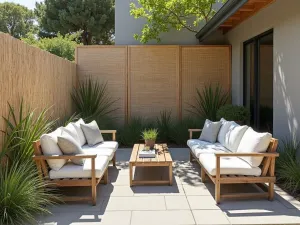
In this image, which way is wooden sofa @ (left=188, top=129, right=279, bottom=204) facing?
to the viewer's left

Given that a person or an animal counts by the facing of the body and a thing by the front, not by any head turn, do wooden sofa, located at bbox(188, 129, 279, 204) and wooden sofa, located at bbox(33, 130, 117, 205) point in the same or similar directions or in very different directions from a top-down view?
very different directions

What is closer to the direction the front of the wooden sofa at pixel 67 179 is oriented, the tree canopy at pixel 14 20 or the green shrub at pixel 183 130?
the green shrub

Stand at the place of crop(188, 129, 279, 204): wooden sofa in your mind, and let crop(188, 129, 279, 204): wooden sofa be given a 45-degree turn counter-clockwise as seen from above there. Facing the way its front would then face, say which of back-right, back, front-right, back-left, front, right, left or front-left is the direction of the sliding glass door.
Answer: back-right

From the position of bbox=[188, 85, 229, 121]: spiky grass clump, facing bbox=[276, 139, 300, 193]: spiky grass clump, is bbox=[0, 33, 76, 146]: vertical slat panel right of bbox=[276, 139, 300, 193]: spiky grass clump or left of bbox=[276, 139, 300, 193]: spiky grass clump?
right

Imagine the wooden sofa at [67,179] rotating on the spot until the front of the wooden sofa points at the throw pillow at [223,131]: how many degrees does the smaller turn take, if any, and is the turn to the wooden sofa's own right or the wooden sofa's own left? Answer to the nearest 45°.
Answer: approximately 45° to the wooden sofa's own left

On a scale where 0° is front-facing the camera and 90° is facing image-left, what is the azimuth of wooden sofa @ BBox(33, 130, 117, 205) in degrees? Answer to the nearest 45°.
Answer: approximately 270°

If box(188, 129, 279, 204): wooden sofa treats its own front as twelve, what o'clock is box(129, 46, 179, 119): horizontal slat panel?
The horizontal slat panel is roughly at 2 o'clock from the wooden sofa.

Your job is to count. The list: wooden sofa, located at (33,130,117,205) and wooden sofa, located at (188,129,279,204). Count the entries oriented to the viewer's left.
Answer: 1

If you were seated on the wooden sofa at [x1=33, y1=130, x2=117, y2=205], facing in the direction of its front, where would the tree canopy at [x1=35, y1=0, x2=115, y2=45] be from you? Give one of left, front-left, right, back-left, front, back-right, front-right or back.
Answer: left

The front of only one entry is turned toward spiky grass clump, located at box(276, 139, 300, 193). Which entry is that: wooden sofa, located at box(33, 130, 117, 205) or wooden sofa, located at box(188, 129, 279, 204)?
wooden sofa, located at box(33, 130, 117, 205)

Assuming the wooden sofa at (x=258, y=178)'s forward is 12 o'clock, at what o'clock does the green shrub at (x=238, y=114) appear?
The green shrub is roughly at 3 o'clock from the wooden sofa.

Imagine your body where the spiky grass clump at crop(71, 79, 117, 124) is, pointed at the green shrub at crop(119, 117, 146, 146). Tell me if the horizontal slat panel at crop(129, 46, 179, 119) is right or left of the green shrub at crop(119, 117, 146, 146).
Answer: left

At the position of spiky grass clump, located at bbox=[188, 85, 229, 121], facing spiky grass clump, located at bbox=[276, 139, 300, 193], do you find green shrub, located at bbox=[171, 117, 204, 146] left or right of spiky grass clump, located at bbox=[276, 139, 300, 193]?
right
